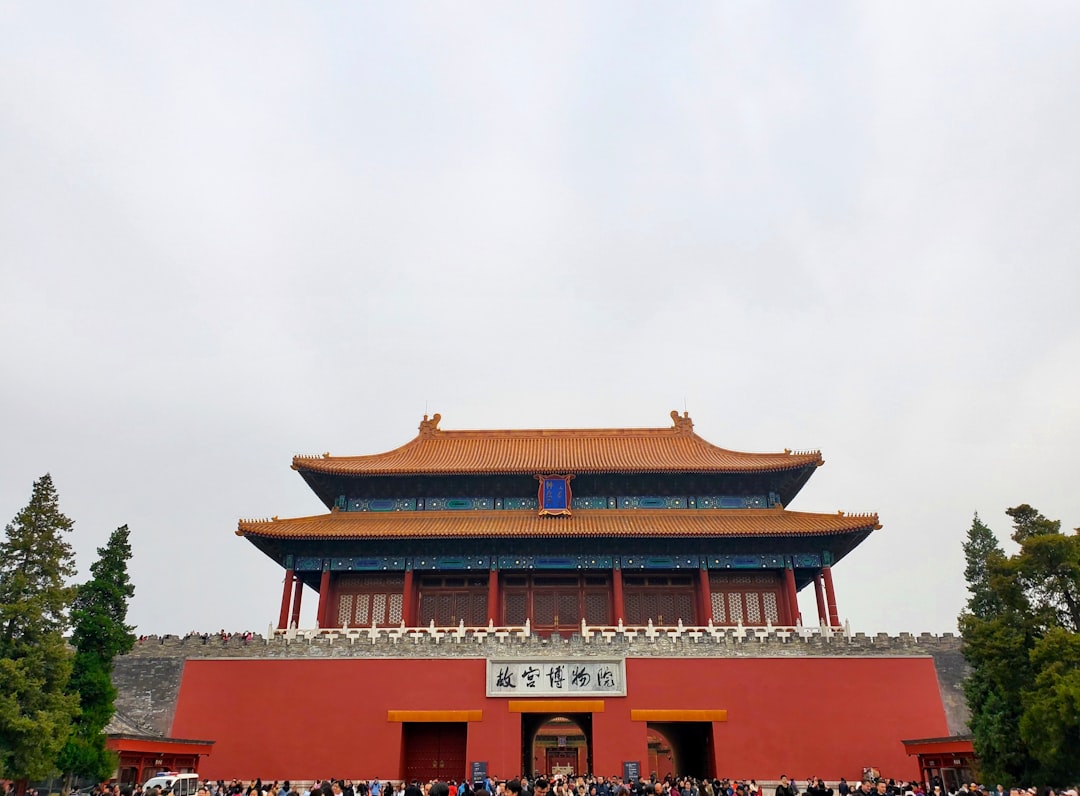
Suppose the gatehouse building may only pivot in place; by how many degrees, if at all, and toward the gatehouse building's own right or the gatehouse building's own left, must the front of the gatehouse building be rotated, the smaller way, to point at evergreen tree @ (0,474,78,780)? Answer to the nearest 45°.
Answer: approximately 45° to the gatehouse building's own right

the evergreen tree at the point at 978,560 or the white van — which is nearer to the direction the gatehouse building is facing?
the white van

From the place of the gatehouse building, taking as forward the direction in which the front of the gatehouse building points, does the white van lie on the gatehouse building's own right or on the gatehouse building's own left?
on the gatehouse building's own right

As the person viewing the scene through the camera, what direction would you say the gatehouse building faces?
facing the viewer

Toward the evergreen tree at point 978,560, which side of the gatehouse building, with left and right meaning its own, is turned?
left

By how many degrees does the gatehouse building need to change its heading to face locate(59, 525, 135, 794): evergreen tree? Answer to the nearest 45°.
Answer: approximately 45° to its right
